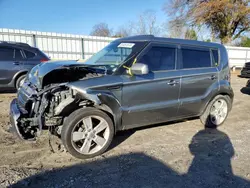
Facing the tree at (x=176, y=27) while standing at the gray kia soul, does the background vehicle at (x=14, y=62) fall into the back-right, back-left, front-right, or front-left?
front-left

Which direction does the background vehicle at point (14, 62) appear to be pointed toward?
to the viewer's left

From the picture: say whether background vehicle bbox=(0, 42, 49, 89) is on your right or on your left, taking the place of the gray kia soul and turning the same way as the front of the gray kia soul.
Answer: on your right

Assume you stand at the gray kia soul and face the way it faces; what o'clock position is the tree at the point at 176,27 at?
The tree is roughly at 5 o'clock from the gray kia soul.

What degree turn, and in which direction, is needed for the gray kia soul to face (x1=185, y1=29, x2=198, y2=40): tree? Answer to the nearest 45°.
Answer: approximately 135° to its right

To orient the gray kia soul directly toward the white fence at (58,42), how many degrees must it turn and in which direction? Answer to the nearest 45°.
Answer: approximately 135° to its right

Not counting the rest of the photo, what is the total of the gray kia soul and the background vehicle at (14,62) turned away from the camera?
0

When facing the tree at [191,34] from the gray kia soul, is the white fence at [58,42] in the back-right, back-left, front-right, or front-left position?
front-left
